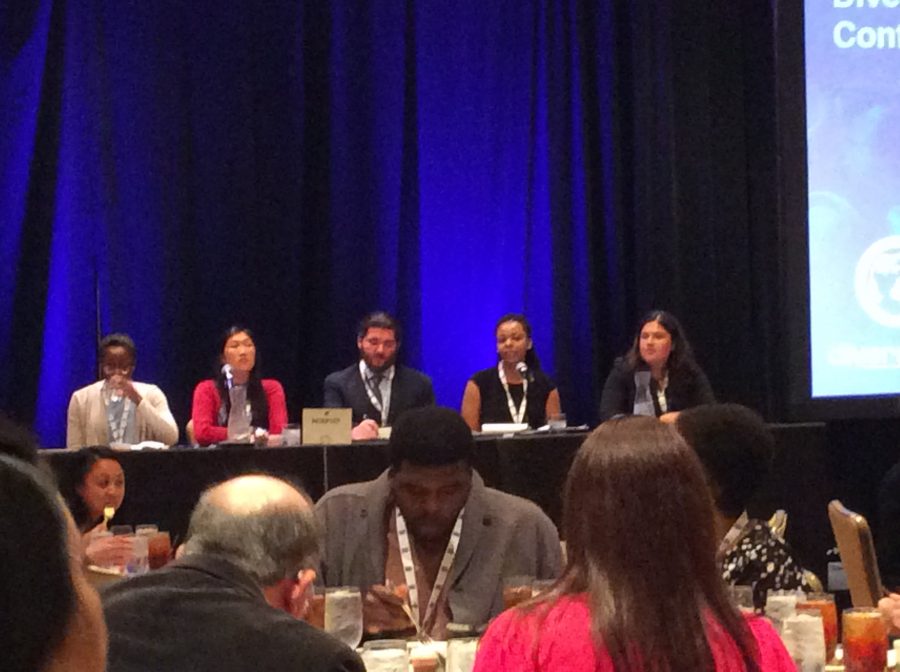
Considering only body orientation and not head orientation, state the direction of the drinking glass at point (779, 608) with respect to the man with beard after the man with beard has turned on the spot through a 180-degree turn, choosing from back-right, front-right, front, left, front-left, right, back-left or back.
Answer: back

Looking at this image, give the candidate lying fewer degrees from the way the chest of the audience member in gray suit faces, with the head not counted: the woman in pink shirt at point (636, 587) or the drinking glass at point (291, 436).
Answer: the woman in pink shirt

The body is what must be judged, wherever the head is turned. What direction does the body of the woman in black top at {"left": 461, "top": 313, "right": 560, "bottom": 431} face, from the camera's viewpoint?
toward the camera

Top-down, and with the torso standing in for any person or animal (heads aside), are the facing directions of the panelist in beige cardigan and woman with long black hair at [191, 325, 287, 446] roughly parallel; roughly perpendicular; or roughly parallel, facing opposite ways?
roughly parallel

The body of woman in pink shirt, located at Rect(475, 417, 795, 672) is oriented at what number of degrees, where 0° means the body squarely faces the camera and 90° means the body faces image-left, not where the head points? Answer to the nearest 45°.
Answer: approximately 180°

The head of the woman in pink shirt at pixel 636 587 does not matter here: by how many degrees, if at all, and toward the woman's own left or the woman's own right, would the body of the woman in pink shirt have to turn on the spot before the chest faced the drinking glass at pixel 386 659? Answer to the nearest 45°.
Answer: approximately 45° to the woman's own left

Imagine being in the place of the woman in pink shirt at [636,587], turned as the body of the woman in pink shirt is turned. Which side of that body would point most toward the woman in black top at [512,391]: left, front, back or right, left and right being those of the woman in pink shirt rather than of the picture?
front

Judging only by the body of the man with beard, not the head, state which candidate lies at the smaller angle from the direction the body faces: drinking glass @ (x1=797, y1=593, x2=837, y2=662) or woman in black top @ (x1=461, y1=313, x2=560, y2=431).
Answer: the drinking glass

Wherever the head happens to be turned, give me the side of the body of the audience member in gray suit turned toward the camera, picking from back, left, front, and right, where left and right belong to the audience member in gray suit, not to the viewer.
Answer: front

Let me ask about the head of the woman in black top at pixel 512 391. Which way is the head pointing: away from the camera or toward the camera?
toward the camera

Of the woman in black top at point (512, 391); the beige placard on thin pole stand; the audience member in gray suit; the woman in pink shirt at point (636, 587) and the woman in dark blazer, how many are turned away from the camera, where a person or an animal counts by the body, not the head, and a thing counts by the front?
1

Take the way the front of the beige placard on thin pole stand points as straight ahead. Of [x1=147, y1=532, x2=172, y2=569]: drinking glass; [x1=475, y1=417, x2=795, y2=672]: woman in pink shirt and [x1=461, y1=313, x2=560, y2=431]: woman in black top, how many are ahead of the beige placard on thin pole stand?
2

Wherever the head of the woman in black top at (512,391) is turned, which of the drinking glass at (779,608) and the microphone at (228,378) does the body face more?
the drinking glass

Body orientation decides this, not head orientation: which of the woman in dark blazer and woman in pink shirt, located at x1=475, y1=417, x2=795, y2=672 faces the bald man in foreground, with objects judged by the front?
the woman in dark blazer

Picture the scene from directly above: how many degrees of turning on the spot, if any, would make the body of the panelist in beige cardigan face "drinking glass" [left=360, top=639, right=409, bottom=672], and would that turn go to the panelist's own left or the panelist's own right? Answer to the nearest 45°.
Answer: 0° — they already face it

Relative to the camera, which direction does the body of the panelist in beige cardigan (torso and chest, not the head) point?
toward the camera

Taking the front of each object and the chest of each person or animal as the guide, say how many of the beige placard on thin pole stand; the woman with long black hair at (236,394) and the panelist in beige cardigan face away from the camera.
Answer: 0

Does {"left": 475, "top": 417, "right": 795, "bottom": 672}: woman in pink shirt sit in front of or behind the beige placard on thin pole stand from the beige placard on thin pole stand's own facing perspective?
in front

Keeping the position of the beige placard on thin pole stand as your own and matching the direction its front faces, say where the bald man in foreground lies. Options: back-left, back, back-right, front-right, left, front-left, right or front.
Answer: front

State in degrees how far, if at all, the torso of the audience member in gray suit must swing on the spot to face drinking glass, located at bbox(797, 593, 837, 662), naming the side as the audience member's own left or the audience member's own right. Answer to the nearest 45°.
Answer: approximately 45° to the audience member's own left

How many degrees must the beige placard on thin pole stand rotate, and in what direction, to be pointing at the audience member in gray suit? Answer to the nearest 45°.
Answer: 0° — it already faces them
